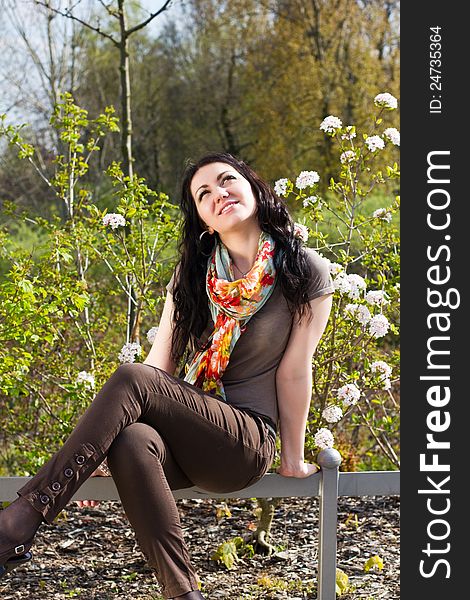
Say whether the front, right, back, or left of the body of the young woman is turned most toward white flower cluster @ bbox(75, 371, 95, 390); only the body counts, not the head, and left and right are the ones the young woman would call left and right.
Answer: right

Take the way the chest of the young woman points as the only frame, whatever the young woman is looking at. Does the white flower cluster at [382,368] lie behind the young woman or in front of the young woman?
behind

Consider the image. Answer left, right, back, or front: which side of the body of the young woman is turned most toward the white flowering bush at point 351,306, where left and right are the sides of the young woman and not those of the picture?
back

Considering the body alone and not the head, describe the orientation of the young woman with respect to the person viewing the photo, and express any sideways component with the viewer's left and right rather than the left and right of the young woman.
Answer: facing the viewer and to the left of the viewer
